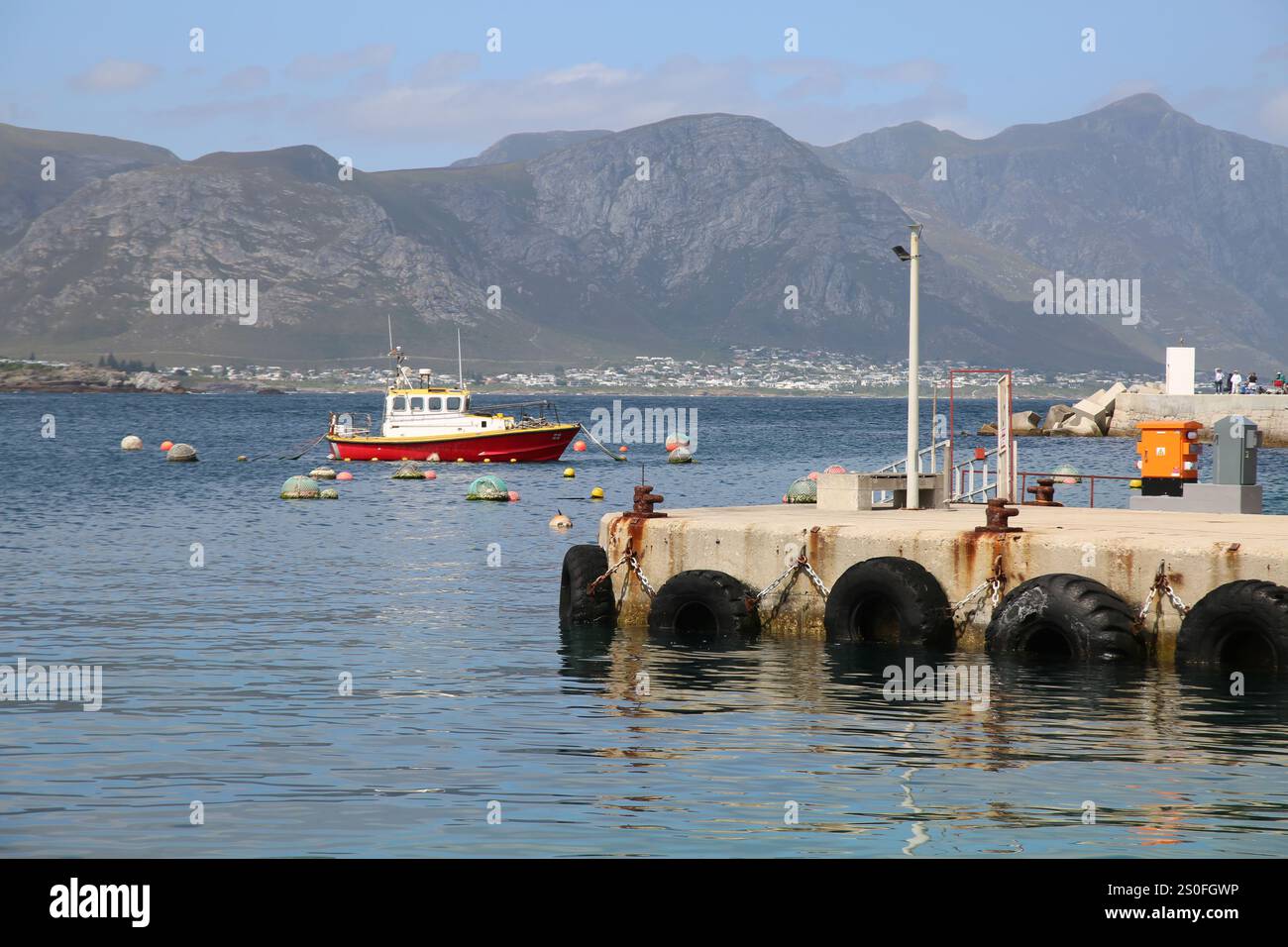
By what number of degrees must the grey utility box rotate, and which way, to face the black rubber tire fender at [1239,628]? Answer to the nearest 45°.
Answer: approximately 45° to its left

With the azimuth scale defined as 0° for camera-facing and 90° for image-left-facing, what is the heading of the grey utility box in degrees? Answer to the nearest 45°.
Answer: approximately 45°

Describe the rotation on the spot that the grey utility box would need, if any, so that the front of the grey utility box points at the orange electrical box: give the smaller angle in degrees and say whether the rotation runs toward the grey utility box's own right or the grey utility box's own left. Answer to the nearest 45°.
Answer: approximately 90° to the grey utility box's own right
